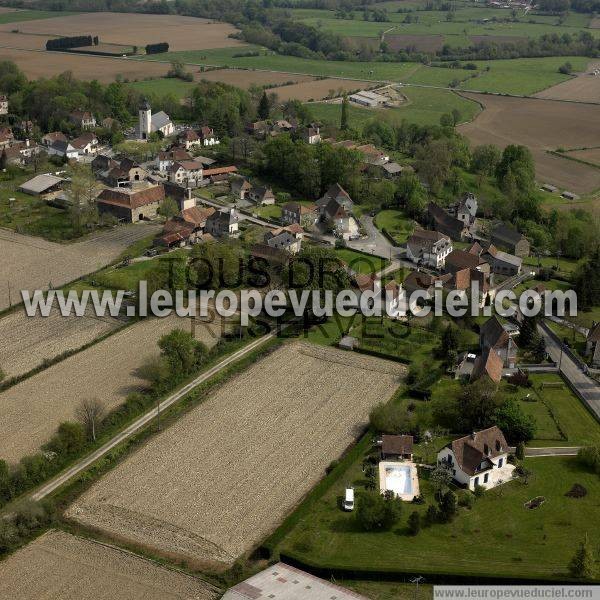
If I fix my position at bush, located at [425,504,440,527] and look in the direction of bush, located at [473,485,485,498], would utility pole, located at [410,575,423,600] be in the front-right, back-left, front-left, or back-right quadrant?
back-right

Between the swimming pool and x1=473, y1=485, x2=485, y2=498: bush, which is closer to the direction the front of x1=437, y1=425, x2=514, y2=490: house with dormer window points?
the bush

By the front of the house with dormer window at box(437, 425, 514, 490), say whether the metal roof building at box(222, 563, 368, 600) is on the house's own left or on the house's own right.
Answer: on the house's own right

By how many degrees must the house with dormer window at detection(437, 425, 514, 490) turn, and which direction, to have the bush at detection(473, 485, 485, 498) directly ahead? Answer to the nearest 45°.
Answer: approximately 45° to its right

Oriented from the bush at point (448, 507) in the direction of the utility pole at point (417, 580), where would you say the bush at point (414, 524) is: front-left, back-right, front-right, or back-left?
front-right

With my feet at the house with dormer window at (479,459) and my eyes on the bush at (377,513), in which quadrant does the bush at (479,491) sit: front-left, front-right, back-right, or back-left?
front-left

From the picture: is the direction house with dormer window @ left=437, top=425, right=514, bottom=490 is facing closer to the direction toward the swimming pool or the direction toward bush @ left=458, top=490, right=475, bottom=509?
the bush

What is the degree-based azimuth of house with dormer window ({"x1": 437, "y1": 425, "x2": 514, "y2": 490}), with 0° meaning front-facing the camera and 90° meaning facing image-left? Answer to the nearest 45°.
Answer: approximately 315°

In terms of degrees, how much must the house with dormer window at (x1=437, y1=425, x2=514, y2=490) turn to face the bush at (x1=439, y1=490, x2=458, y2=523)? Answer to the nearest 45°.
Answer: approximately 45° to its right

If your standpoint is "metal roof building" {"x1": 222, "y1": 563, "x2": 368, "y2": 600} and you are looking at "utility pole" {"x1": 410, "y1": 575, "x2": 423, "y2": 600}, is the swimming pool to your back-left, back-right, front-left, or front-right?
front-left

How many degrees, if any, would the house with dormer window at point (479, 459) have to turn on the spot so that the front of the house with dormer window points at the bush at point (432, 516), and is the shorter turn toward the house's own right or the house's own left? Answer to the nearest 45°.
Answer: approximately 45° to the house's own right

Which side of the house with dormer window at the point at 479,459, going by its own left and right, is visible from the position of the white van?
right
